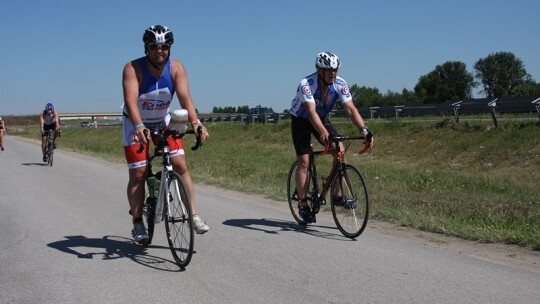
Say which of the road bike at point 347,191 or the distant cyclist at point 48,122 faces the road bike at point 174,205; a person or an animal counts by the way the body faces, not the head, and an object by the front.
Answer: the distant cyclist

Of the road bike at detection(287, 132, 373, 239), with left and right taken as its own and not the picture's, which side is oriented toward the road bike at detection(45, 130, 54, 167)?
back

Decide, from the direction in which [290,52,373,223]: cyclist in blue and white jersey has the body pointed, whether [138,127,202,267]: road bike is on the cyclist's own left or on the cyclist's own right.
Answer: on the cyclist's own right

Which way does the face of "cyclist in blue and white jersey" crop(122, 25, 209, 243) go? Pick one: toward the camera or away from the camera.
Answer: toward the camera

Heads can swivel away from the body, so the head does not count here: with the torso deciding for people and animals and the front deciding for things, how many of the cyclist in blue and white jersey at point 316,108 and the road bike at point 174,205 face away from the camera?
0

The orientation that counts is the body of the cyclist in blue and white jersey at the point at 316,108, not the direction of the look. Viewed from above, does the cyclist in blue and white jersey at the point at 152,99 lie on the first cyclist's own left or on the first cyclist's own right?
on the first cyclist's own right

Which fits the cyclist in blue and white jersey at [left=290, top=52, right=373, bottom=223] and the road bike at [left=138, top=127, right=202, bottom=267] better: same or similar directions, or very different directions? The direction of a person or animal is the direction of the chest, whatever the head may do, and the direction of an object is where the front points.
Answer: same or similar directions

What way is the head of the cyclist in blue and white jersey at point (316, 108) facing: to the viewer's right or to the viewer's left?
to the viewer's right

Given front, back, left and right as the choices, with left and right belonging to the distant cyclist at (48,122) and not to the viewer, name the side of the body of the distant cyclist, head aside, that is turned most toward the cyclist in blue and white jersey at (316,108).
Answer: front

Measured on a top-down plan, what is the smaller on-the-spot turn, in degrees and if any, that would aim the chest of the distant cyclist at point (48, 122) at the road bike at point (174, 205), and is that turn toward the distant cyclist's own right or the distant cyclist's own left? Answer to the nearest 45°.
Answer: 0° — they already face it

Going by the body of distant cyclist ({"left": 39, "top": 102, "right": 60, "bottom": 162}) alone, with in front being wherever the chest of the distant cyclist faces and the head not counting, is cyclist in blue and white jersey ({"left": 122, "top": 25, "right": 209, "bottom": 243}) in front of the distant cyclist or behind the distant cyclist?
in front

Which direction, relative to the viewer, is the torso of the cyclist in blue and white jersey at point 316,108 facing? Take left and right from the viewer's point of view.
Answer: facing the viewer and to the right of the viewer

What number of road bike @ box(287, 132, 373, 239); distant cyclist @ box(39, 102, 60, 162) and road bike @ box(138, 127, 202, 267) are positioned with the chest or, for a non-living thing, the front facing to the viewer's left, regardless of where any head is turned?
0

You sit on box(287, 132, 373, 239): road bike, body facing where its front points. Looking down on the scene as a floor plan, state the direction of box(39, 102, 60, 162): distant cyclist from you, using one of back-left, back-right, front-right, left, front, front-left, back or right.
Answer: back

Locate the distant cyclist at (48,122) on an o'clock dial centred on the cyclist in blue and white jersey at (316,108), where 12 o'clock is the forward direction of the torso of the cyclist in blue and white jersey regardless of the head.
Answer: The distant cyclist is roughly at 6 o'clock from the cyclist in blue and white jersey.

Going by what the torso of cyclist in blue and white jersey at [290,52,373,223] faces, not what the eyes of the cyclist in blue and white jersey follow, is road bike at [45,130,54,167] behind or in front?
behind

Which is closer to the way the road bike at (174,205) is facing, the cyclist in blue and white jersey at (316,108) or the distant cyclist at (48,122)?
the cyclist in blue and white jersey

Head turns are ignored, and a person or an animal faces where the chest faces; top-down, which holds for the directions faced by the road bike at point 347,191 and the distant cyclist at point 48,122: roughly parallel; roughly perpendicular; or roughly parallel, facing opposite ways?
roughly parallel

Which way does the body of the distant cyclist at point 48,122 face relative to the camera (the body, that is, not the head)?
toward the camera
